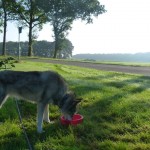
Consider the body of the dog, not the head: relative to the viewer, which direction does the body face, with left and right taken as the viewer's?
facing to the right of the viewer

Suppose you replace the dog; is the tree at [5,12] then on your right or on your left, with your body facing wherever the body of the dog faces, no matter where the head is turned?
on your left
